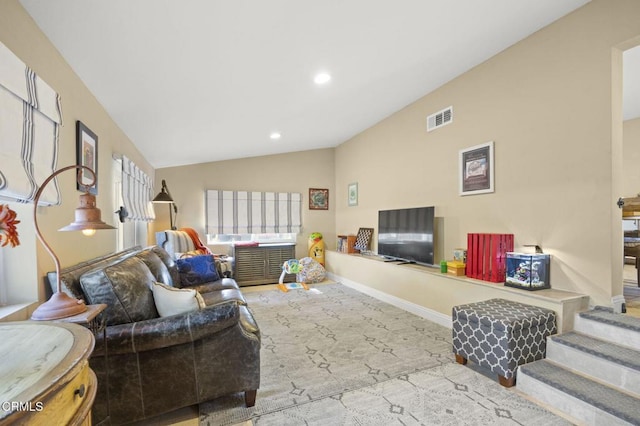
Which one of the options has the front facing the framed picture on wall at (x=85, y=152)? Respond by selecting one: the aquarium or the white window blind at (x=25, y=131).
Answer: the aquarium

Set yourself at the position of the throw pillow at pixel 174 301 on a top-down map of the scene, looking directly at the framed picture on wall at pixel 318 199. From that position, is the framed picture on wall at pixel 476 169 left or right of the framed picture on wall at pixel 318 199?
right

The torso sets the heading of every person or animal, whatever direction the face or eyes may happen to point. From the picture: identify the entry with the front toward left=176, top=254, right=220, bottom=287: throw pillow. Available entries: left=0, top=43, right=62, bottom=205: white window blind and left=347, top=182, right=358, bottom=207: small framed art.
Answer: the small framed art

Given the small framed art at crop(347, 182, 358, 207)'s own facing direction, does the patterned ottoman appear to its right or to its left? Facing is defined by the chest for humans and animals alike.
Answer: on its left

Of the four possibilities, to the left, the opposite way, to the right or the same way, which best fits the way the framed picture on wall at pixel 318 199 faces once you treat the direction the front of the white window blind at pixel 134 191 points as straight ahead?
to the right

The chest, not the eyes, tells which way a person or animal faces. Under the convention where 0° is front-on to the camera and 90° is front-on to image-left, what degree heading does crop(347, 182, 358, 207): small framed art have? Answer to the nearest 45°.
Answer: approximately 45°

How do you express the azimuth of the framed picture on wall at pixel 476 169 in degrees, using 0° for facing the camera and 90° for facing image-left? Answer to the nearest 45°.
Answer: approximately 45°

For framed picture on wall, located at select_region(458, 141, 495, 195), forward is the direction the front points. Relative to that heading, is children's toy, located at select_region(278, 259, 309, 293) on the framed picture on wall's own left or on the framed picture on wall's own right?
on the framed picture on wall's own right

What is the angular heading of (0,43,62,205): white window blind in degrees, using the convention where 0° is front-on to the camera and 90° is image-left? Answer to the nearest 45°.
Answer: approximately 315°

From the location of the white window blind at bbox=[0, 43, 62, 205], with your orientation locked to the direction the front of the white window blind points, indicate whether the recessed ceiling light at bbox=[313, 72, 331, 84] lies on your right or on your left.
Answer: on your left

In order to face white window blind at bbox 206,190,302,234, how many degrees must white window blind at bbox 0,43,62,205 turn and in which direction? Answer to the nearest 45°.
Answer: approximately 90° to its left

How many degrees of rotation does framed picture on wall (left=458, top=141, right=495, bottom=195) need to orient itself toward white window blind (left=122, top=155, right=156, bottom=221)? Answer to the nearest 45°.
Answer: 0° — it already faces it

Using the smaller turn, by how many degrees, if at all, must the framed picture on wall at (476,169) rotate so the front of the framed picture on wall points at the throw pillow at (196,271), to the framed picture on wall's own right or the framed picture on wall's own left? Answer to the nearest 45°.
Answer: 0° — it already faces it

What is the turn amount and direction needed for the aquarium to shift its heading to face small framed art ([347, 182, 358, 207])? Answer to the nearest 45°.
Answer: approximately 90° to its right
